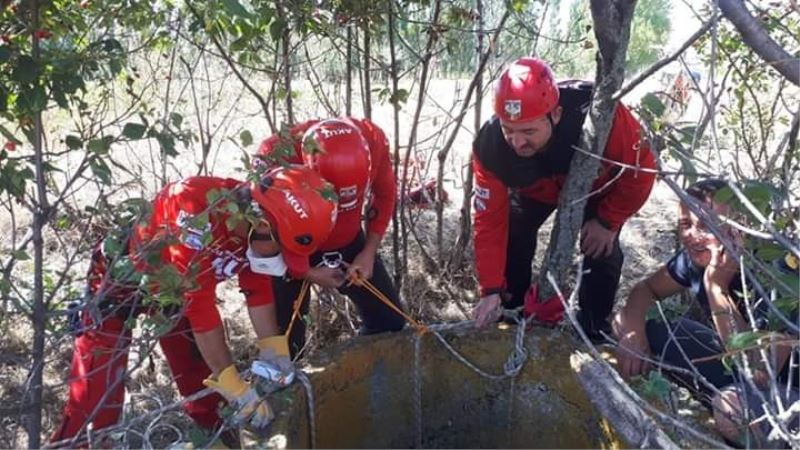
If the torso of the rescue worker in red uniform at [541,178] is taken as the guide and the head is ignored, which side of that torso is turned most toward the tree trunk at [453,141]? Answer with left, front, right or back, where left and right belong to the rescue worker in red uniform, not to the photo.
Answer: right

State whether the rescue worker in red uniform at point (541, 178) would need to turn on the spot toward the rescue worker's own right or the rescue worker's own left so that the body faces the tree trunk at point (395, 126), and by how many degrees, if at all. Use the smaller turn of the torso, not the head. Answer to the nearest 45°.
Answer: approximately 90° to the rescue worker's own right

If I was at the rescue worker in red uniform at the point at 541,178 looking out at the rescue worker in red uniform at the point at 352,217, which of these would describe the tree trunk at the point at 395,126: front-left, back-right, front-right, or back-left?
front-right

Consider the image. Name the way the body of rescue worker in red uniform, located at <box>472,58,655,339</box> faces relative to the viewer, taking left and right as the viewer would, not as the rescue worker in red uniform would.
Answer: facing the viewer and to the left of the viewer

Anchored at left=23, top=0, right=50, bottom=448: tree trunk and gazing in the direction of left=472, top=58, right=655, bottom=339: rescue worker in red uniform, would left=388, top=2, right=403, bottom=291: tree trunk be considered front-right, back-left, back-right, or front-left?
front-left

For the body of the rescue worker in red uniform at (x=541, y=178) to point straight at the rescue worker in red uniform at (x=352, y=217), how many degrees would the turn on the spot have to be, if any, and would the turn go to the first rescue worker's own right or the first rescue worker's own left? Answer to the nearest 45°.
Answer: approximately 45° to the first rescue worker's own right

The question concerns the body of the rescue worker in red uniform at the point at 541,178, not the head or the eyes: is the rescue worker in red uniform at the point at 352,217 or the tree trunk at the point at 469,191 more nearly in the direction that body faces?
the rescue worker in red uniform

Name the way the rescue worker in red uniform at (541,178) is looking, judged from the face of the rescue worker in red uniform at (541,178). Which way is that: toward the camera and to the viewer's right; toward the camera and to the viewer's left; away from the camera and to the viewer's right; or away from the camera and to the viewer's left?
toward the camera and to the viewer's left

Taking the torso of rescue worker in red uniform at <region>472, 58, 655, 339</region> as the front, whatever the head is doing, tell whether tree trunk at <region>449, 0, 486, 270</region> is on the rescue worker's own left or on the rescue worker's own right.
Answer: on the rescue worker's own right
